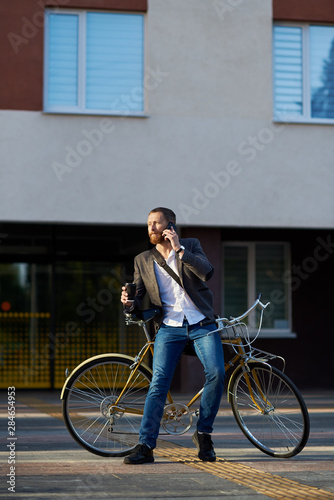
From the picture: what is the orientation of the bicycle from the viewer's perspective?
to the viewer's right

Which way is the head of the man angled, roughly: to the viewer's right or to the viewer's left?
to the viewer's left

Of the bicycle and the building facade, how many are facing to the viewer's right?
1

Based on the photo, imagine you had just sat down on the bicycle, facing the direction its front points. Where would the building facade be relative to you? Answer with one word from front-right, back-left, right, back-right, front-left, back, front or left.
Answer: left

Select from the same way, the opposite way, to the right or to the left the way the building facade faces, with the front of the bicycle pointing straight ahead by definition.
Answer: to the right

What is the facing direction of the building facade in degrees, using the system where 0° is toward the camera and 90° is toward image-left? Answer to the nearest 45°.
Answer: approximately 0°

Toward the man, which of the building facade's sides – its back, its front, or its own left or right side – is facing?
front

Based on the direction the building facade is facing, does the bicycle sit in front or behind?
in front
